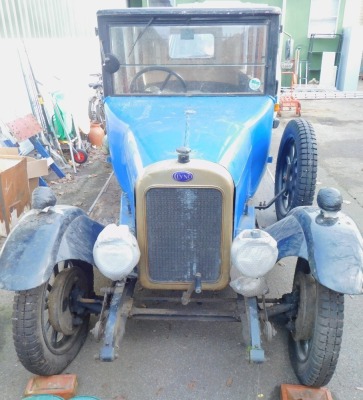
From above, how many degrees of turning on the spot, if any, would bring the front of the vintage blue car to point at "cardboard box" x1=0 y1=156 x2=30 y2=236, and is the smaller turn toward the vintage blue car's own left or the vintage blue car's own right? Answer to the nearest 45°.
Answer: approximately 135° to the vintage blue car's own right

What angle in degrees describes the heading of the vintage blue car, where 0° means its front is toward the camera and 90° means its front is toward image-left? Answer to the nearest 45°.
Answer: approximately 0°

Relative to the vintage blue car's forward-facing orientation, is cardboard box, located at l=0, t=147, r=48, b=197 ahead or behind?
behind
